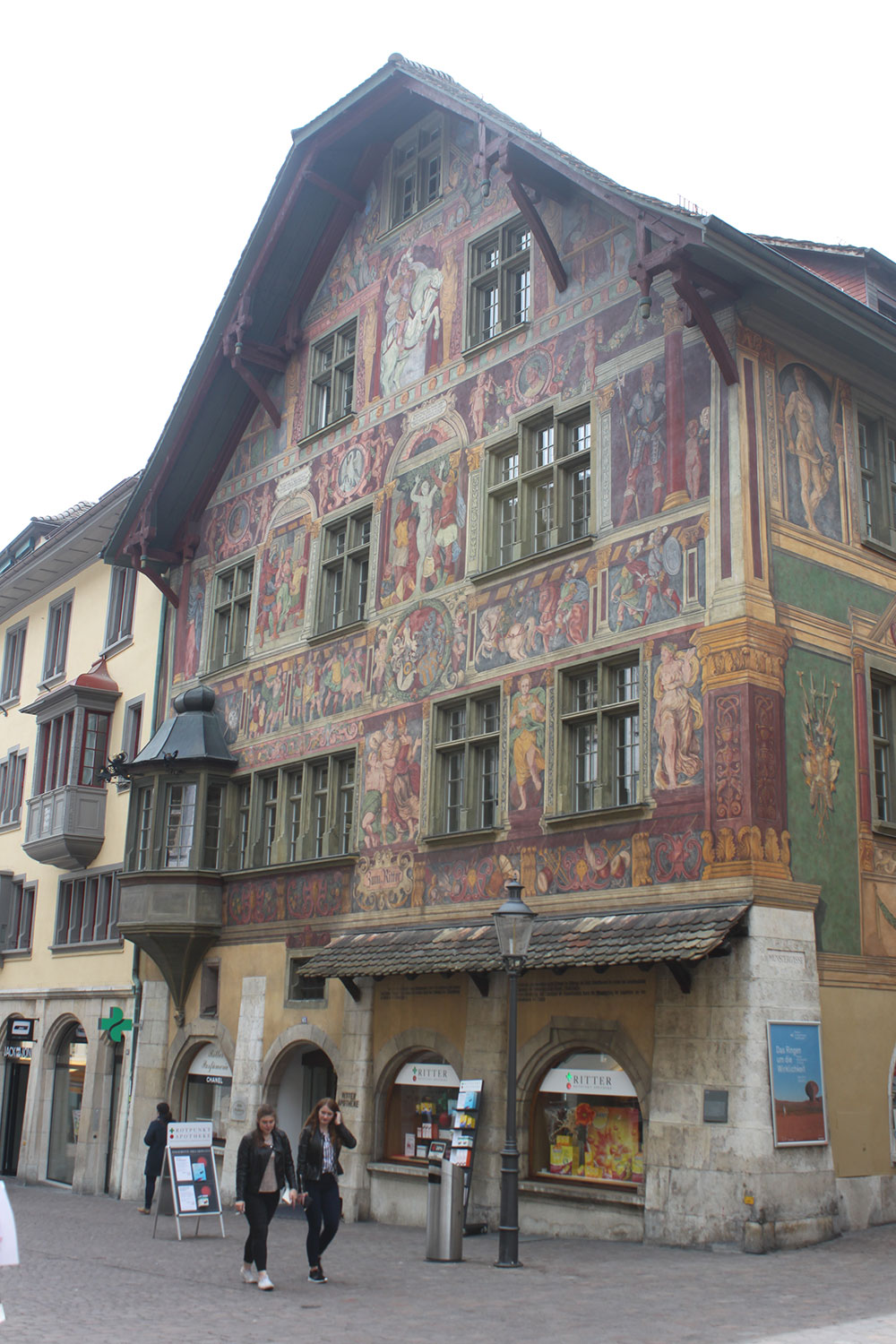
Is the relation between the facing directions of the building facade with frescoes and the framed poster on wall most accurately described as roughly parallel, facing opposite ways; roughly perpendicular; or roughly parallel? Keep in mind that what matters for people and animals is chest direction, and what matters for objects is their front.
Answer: roughly perpendicular

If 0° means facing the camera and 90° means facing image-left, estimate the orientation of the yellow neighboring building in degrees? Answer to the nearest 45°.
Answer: approximately 45°

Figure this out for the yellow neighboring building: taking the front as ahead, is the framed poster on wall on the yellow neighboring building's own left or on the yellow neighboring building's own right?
on the yellow neighboring building's own left

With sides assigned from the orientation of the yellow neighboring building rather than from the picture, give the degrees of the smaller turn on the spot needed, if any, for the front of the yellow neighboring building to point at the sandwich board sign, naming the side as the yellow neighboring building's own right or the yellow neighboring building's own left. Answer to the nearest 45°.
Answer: approximately 45° to the yellow neighboring building's own left

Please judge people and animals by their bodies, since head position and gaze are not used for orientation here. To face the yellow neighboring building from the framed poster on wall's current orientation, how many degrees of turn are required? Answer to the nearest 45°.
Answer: approximately 180°

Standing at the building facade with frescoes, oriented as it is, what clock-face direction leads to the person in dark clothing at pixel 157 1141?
The person in dark clothing is roughly at 3 o'clock from the building facade with frescoes.

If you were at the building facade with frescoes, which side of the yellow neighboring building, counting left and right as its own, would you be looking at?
left

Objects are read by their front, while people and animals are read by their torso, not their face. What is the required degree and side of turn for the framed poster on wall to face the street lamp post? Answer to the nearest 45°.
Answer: approximately 90° to its right

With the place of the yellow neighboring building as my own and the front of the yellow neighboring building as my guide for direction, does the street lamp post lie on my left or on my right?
on my left

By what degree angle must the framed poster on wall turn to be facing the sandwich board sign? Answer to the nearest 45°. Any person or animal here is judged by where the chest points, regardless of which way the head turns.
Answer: approximately 135° to its right
